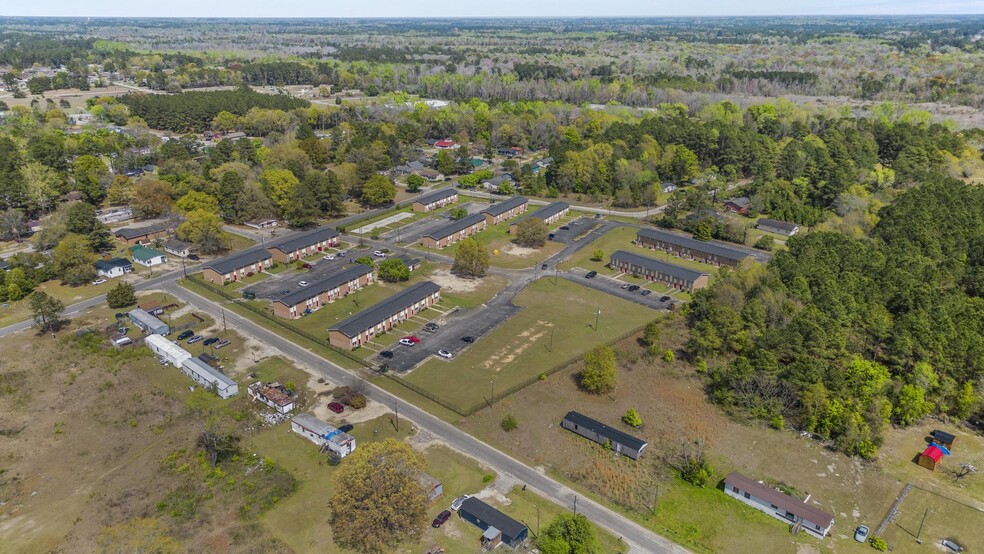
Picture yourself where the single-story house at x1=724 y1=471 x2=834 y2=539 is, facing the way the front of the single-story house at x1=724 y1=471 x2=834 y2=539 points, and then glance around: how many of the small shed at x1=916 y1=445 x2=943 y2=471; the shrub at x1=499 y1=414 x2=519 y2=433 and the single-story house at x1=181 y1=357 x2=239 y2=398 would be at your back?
1

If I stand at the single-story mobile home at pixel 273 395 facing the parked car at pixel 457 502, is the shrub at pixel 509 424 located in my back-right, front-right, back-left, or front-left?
front-left

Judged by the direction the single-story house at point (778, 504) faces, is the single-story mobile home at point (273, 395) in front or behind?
in front

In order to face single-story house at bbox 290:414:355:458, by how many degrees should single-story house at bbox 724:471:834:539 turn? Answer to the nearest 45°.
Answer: approximately 45° to its right

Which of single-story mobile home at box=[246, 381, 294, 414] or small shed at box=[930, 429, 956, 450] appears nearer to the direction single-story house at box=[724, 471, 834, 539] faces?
the single-story mobile home

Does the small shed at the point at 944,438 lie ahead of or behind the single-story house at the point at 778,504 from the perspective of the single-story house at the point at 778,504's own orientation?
behind

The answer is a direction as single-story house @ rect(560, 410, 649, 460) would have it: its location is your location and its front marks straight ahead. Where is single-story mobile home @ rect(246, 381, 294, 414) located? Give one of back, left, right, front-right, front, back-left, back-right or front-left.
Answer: front-right

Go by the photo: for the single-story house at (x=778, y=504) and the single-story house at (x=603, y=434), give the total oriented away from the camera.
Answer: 0

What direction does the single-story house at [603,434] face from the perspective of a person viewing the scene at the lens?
facing the viewer and to the left of the viewer

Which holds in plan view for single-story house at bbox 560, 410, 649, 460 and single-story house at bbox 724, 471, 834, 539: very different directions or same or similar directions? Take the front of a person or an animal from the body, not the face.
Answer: same or similar directions

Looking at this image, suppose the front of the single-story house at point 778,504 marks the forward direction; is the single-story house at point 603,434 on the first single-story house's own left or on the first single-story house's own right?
on the first single-story house's own right

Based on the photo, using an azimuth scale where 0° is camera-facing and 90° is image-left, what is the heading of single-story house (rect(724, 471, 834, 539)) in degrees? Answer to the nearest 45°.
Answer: approximately 45°

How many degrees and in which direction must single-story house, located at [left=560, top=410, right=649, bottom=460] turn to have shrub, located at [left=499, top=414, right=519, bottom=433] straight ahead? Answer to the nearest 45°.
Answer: approximately 45° to its right

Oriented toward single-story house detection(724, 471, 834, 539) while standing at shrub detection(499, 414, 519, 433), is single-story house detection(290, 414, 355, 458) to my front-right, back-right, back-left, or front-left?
back-right

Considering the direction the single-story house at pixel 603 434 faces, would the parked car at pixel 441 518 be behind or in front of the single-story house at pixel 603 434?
in front

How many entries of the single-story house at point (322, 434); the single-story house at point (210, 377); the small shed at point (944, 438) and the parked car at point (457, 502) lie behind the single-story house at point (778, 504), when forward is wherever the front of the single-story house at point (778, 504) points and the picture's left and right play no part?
1

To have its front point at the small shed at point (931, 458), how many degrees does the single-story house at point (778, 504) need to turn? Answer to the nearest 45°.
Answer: approximately 180°
